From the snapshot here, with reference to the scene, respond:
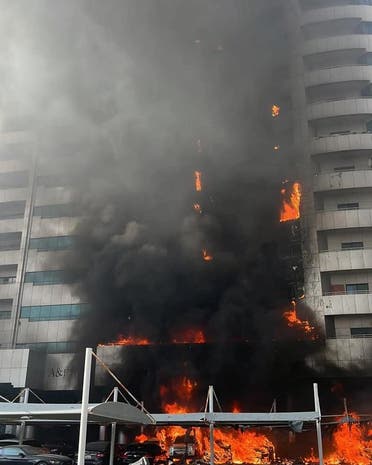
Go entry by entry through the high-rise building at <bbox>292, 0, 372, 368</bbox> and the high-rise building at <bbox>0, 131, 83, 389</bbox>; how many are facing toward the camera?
2

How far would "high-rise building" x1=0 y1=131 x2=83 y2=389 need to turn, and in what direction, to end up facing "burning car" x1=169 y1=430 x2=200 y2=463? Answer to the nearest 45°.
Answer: approximately 45° to its left

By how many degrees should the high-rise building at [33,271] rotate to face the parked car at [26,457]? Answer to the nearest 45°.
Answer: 0° — it already faces it

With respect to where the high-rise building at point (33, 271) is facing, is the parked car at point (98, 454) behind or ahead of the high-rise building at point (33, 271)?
ahead

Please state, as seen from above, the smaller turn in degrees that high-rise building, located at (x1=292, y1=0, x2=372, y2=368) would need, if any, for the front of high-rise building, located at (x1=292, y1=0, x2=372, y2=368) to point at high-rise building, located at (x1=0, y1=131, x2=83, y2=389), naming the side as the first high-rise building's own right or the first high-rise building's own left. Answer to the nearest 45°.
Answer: approximately 90° to the first high-rise building's own right

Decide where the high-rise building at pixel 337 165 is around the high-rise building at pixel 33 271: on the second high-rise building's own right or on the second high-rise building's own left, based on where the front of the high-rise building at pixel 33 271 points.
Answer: on the second high-rise building's own left

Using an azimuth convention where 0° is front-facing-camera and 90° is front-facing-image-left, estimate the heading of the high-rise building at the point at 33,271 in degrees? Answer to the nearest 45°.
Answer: approximately 0°
